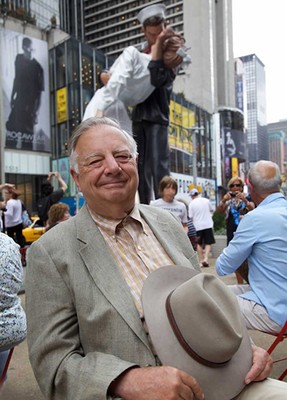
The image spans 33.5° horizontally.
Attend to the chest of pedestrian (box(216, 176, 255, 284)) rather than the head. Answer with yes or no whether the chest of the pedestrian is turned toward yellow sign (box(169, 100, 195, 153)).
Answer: no

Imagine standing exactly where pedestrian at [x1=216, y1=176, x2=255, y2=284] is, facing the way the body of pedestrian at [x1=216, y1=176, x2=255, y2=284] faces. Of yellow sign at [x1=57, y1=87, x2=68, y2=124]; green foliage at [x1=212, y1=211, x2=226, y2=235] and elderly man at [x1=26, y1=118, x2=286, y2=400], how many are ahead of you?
1

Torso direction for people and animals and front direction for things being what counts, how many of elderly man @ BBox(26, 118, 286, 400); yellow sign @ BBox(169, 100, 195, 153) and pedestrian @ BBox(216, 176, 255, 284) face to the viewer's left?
0

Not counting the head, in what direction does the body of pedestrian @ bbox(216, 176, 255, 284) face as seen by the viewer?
toward the camera

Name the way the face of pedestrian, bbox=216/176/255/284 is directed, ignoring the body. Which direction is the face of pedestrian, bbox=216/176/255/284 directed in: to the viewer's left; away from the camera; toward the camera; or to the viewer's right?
toward the camera

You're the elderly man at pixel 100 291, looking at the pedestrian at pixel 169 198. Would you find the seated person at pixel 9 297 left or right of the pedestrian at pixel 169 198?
left

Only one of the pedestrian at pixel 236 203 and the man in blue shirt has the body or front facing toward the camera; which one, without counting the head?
the pedestrian

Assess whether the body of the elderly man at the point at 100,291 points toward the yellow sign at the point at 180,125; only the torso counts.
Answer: no

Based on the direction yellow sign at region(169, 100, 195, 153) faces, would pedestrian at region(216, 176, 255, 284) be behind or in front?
in front

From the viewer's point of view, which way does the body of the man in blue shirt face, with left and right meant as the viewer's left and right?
facing away from the viewer and to the left of the viewer

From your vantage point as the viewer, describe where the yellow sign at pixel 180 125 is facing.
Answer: facing the viewer and to the right of the viewer
